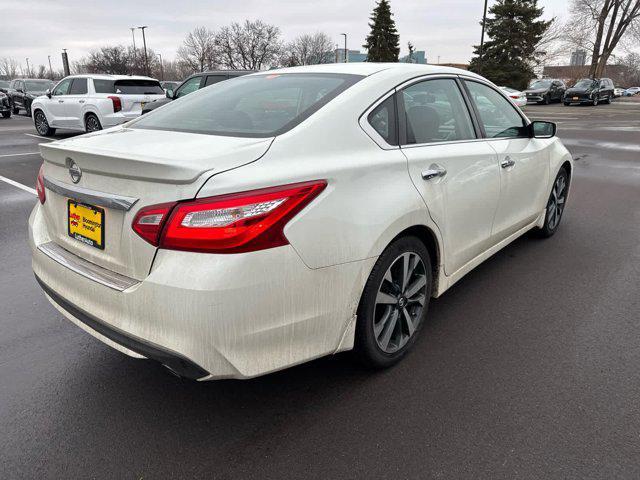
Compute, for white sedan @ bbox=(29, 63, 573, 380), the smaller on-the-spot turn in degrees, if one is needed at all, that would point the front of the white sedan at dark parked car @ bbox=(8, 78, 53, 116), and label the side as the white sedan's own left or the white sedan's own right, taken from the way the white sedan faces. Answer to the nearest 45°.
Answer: approximately 90° to the white sedan's own left

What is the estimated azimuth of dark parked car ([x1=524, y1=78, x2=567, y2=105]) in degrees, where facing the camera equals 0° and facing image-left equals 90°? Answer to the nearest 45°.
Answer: approximately 45°

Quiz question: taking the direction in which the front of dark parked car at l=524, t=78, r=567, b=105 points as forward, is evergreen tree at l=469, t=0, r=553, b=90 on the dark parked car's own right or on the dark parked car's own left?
on the dark parked car's own right

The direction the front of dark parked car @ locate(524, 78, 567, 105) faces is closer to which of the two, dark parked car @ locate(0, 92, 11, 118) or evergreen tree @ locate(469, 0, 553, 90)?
the dark parked car

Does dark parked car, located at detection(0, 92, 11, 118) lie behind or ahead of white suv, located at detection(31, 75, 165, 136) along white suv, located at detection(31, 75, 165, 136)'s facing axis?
ahead

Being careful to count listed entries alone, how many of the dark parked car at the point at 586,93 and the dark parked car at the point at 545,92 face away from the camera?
0

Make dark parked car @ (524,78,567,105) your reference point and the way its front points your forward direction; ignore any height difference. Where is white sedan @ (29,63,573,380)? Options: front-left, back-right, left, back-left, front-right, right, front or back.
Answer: front-left

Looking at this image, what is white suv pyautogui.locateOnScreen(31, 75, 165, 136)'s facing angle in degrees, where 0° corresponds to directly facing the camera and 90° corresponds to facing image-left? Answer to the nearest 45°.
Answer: approximately 135°

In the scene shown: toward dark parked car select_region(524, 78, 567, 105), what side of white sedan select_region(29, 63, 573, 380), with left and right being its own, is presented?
front

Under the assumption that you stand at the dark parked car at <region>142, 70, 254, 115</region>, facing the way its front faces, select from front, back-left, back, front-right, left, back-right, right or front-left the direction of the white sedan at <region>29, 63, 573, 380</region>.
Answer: back-left

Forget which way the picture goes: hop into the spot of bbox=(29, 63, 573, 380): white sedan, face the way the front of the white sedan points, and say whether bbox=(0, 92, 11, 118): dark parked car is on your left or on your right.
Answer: on your left

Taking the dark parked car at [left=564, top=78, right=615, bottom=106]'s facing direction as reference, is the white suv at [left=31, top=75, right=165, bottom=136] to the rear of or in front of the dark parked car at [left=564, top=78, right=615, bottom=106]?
in front

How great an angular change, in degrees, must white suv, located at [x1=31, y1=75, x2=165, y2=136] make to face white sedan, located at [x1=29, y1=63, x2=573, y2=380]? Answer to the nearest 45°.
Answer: approximately 135° to its left

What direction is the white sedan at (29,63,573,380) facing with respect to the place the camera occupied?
facing away from the viewer and to the right of the viewer
